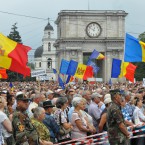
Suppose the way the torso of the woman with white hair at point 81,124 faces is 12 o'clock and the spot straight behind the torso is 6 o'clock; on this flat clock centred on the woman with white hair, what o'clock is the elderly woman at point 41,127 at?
The elderly woman is roughly at 4 o'clock from the woman with white hair.

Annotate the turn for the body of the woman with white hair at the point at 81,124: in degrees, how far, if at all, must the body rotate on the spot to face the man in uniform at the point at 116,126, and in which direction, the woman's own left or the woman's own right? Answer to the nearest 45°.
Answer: approximately 45° to the woman's own right
